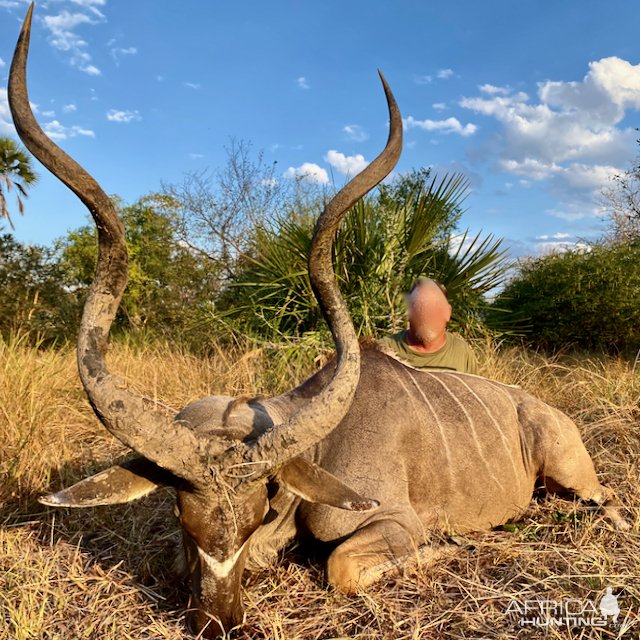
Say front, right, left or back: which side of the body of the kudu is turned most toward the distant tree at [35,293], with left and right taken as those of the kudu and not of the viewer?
right

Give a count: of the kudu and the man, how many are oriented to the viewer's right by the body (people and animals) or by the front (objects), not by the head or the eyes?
0

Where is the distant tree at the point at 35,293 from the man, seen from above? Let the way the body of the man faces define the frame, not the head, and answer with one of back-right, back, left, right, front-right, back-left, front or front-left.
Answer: back-right

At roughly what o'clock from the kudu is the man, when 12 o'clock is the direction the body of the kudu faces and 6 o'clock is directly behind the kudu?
The man is roughly at 5 o'clock from the kudu.

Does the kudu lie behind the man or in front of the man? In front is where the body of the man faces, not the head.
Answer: in front

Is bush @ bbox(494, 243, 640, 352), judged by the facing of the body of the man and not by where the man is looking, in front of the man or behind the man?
behind

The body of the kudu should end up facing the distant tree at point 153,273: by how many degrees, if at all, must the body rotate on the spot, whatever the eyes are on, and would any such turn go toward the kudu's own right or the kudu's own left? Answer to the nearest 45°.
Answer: approximately 135° to the kudu's own right

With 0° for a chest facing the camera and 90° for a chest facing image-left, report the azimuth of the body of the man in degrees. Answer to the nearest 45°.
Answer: approximately 0°

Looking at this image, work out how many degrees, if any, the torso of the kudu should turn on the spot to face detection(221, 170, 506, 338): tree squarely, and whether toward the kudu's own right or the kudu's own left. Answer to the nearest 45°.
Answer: approximately 135° to the kudu's own right
